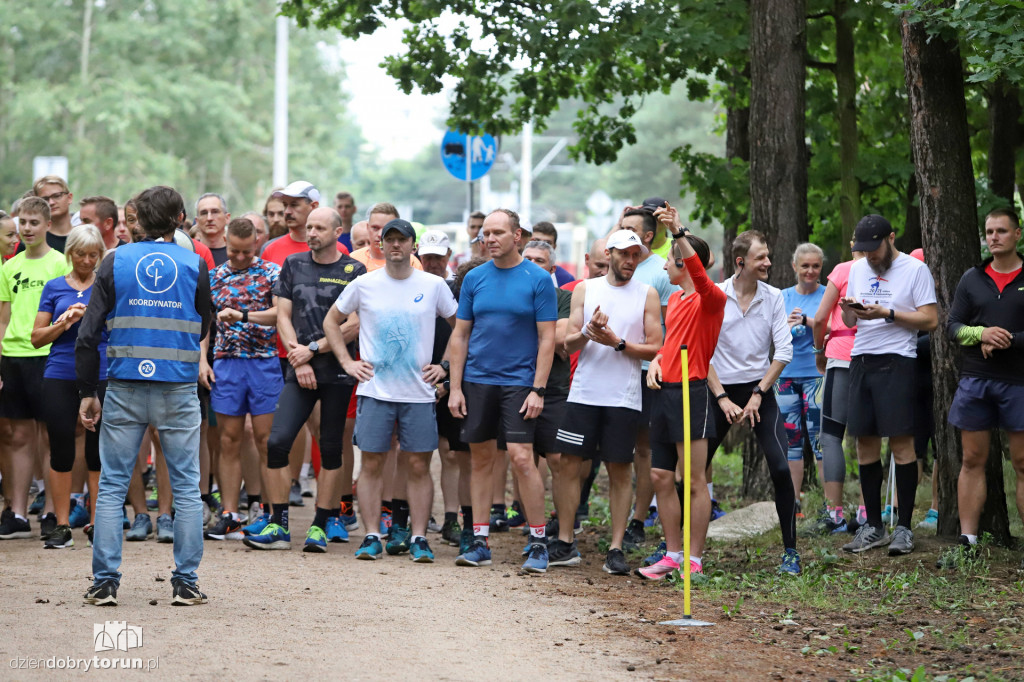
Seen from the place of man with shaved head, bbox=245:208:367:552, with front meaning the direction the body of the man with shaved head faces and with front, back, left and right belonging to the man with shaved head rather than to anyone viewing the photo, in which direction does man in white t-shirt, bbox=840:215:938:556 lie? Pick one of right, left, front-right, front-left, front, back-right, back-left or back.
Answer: back-left

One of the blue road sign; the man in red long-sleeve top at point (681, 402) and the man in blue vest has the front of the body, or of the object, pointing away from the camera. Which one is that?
the man in blue vest

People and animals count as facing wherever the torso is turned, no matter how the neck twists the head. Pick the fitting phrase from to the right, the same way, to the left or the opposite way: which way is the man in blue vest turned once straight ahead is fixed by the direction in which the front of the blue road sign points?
the opposite way

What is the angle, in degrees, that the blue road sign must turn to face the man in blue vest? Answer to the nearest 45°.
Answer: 0° — it already faces them

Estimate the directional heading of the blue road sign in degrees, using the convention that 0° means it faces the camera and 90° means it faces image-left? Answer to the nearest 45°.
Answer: approximately 0°

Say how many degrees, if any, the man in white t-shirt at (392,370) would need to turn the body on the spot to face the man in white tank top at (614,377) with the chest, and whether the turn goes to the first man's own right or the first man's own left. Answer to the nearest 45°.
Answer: approximately 90° to the first man's own left

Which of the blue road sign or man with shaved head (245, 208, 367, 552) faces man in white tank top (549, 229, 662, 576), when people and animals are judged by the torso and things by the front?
the blue road sign

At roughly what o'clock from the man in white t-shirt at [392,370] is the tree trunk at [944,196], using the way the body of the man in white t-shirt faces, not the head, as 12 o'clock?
The tree trunk is roughly at 9 o'clock from the man in white t-shirt.

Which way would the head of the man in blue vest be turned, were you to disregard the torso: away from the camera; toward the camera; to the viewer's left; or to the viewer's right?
away from the camera

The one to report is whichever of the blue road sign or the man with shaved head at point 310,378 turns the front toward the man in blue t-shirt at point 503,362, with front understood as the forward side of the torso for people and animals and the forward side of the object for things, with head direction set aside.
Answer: the blue road sign

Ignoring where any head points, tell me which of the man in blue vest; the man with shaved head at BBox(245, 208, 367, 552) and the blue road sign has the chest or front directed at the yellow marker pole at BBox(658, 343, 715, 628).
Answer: the blue road sign
